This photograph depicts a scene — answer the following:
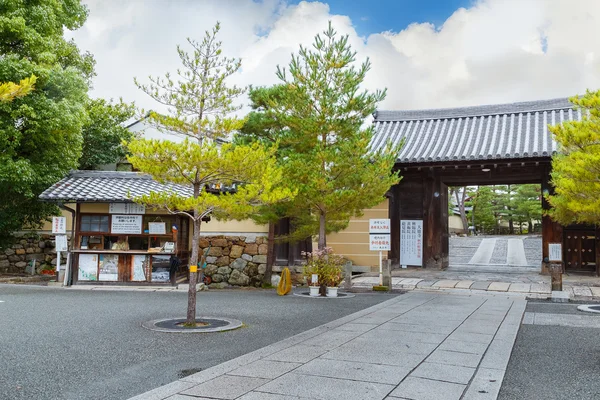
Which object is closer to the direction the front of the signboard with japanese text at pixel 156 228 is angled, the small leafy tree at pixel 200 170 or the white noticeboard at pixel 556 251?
the small leafy tree

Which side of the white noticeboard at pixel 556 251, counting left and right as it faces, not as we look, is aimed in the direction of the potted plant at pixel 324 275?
right

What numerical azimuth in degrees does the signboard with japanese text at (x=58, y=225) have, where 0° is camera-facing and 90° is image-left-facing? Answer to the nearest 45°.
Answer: approximately 0°

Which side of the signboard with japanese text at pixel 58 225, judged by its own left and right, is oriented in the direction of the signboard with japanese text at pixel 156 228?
left

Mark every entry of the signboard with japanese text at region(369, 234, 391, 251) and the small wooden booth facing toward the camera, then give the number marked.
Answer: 2

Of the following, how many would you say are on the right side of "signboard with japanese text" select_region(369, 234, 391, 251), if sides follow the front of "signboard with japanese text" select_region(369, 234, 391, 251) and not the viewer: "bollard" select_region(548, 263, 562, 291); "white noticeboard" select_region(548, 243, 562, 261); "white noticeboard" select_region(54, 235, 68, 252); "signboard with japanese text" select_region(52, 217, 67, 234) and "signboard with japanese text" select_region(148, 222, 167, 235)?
3

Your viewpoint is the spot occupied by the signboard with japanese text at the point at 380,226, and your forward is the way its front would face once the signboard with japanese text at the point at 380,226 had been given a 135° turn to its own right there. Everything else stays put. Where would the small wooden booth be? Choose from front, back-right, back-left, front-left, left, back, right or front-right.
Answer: front-left

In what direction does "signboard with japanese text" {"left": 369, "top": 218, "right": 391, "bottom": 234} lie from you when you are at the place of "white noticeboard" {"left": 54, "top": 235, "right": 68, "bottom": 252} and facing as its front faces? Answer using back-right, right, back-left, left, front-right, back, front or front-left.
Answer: front-left

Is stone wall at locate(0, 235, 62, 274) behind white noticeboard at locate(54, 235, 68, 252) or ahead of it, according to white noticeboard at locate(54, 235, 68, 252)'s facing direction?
behind
